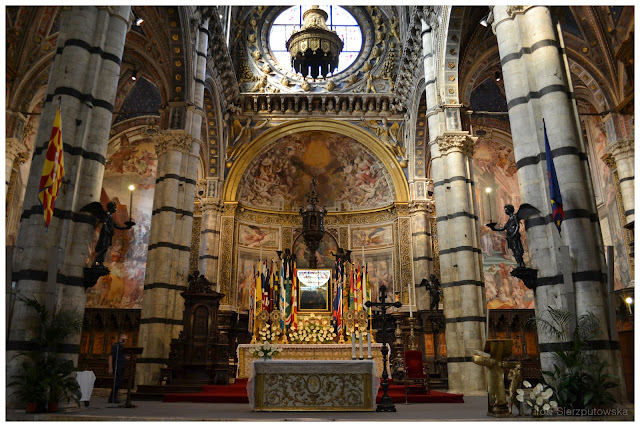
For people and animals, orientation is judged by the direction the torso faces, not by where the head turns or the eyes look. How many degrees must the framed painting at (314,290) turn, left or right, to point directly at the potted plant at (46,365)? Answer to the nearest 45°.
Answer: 0° — it already faces it

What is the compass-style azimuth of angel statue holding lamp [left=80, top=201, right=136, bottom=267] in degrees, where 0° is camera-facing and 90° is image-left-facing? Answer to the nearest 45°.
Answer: approximately 270°

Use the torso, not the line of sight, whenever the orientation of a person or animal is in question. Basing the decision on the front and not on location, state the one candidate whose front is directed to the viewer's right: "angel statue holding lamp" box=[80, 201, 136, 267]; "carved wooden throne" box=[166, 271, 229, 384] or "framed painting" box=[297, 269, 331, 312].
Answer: the angel statue holding lamp

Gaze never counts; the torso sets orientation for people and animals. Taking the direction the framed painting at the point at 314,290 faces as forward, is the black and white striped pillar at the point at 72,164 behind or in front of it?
in front

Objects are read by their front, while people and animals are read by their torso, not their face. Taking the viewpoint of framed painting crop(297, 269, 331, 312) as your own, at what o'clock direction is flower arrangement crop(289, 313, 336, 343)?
The flower arrangement is roughly at 12 o'clock from the framed painting.

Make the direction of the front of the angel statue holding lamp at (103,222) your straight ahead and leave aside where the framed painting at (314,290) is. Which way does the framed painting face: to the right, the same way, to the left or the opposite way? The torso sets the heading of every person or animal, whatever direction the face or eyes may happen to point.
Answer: to the right

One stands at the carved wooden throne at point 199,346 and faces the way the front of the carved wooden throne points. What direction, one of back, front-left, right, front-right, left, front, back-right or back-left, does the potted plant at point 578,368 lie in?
front-left
